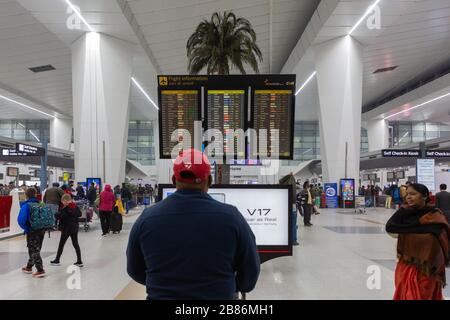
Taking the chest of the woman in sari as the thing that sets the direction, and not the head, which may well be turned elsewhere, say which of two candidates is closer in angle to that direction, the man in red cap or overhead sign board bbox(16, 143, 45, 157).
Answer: the man in red cap

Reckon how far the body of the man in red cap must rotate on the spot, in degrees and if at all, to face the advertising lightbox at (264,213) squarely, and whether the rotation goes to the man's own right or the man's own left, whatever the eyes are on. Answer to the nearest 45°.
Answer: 0° — they already face it

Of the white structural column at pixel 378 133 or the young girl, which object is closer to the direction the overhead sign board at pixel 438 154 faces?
the young girl

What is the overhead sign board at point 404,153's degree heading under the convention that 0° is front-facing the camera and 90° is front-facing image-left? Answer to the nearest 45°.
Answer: approximately 0°

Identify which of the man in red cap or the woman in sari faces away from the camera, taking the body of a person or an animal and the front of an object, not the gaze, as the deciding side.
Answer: the man in red cap

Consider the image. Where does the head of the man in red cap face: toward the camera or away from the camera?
away from the camera

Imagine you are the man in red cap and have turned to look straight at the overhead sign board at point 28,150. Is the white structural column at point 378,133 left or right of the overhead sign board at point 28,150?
right

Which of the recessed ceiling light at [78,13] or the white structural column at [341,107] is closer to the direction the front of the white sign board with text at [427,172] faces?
the recessed ceiling light

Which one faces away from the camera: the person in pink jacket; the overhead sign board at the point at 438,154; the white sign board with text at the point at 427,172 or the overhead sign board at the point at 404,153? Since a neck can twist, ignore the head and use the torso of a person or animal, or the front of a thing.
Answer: the person in pink jacket
